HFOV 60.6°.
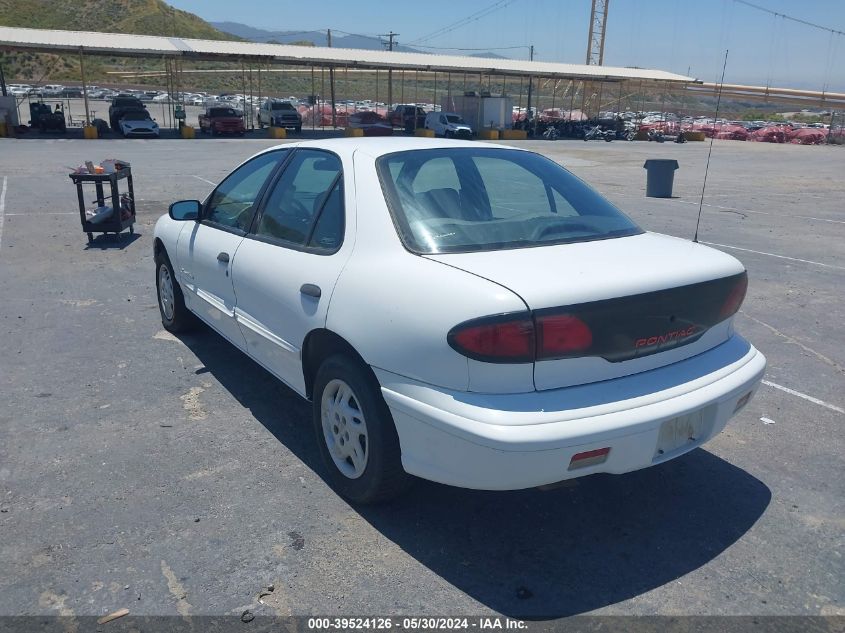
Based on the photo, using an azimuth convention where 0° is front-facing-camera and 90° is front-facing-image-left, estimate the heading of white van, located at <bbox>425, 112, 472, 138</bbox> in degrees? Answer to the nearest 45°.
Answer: approximately 315°

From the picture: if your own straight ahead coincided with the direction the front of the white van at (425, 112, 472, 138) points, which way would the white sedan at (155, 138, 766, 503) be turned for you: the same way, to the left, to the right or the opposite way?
the opposite way

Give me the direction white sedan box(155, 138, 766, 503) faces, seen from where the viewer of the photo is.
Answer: facing away from the viewer and to the left of the viewer

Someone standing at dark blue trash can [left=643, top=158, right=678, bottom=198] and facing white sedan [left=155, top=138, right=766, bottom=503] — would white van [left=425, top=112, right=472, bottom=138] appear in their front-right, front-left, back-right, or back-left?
back-right

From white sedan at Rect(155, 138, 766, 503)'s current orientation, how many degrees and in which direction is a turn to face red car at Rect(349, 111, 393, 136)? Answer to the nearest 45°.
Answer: approximately 45° to its right

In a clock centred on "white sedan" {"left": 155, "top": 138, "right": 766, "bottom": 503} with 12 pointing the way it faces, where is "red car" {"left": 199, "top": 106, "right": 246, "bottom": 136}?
The red car is roughly at 1 o'clock from the white sedan.

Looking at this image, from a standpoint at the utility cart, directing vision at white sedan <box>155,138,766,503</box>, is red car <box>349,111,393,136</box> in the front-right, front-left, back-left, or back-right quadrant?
back-left

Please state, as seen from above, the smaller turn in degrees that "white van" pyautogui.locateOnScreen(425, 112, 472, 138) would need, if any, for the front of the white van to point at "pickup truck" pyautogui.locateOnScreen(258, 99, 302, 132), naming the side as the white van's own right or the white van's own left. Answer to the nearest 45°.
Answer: approximately 135° to the white van's own right
